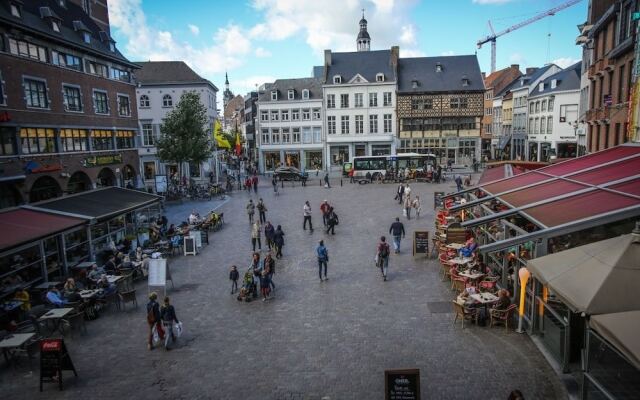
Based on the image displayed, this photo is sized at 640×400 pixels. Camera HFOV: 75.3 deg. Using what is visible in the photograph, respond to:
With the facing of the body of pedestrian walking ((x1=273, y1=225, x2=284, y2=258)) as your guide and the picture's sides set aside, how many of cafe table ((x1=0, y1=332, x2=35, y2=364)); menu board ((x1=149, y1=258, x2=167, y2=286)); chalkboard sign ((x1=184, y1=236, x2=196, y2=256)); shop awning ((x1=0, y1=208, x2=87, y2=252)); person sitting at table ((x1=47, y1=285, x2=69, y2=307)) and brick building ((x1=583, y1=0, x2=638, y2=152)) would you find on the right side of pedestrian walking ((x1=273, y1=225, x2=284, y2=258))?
1

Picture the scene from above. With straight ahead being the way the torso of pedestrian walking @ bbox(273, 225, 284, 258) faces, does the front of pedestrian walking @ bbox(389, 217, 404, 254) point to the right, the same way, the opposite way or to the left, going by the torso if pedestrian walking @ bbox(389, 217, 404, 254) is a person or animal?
the same way

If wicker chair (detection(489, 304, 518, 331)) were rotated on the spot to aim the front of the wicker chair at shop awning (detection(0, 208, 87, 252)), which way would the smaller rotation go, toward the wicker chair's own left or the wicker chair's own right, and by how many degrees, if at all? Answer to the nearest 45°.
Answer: approximately 45° to the wicker chair's own left

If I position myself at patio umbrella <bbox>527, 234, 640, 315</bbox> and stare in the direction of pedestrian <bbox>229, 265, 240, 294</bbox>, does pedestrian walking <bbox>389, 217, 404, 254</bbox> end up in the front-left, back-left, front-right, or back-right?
front-right

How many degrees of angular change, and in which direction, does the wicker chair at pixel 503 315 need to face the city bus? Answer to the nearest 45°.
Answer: approximately 45° to its right

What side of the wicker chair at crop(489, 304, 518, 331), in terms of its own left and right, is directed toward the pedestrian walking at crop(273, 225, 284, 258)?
front

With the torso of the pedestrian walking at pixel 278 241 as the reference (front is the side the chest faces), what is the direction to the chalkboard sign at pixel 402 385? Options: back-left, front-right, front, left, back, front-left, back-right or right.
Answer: back

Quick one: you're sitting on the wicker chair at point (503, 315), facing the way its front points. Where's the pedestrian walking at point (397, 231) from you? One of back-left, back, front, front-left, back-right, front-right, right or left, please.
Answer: front

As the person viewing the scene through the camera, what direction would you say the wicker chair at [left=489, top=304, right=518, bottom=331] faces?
facing away from the viewer and to the left of the viewer

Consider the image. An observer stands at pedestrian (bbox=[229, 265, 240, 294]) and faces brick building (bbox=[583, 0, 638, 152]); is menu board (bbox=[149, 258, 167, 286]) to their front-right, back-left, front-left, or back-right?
back-left

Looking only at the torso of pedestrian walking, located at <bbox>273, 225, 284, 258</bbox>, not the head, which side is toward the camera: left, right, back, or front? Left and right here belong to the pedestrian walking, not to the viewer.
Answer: back
